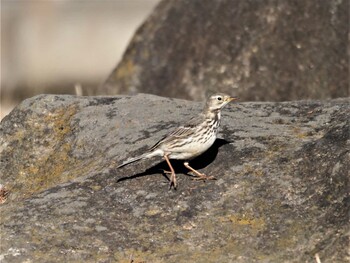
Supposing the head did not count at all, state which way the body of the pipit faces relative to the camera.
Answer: to the viewer's right

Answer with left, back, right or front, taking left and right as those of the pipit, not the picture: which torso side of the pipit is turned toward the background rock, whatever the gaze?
left
